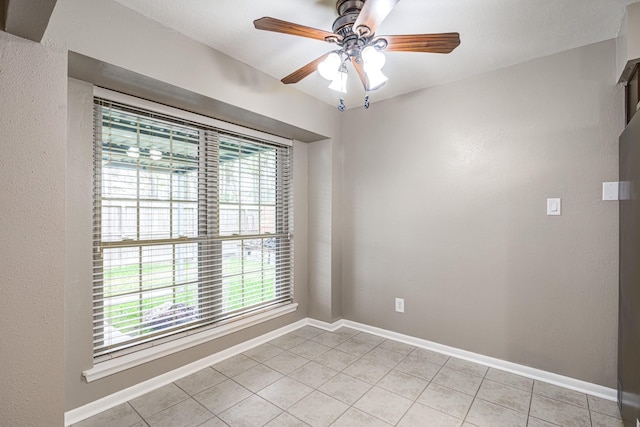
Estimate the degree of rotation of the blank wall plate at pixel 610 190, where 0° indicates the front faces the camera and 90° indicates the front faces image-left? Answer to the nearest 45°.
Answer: approximately 0°

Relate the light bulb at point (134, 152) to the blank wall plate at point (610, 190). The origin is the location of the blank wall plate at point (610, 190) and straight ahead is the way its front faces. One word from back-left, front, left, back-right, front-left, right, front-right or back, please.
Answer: front-right

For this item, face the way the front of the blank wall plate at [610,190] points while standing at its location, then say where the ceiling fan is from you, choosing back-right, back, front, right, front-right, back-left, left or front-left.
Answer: front-right

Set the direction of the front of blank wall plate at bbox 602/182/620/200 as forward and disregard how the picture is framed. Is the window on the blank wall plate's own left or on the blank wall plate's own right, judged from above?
on the blank wall plate's own right
